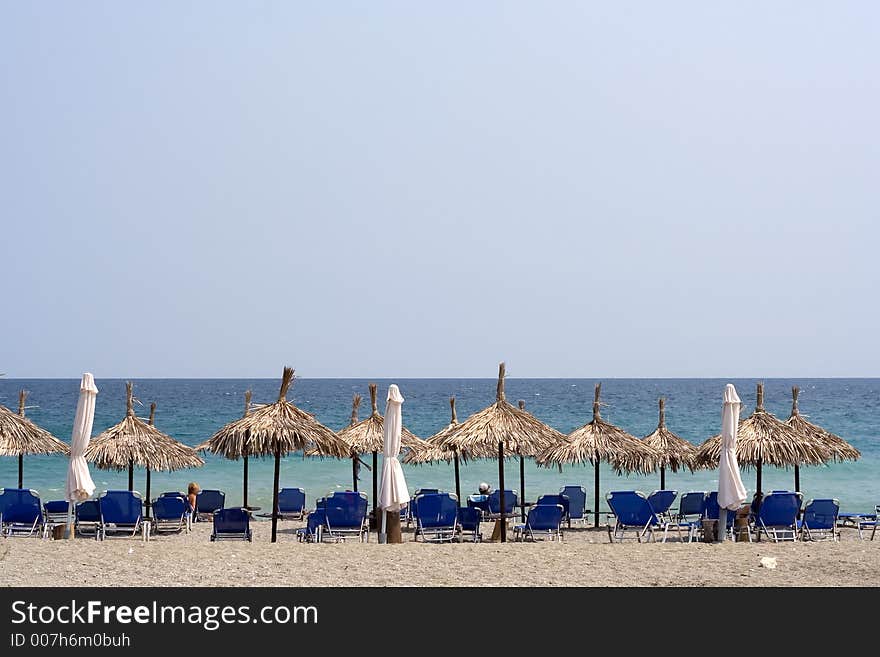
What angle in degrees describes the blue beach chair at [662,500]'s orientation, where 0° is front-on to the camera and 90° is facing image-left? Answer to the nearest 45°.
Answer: approximately 225°

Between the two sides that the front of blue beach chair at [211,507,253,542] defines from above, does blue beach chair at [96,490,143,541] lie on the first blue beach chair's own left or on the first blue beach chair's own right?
on the first blue beach chair's own left

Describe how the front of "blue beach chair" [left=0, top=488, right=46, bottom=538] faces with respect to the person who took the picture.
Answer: facing away from the viewer

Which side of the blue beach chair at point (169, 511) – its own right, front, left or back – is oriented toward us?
back

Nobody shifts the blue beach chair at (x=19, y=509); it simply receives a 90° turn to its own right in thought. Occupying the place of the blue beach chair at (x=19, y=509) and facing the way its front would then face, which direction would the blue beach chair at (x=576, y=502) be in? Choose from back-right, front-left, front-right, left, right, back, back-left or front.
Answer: front

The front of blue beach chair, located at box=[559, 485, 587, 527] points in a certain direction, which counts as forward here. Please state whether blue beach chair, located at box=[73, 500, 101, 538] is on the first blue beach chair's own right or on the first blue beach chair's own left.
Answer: on the first blue beach chair's own left

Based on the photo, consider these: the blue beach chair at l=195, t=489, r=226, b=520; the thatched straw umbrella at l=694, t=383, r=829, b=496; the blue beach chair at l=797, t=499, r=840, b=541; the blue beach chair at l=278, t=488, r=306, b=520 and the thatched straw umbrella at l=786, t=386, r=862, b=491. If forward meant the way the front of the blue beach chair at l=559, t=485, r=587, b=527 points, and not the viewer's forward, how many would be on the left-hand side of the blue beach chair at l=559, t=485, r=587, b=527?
2

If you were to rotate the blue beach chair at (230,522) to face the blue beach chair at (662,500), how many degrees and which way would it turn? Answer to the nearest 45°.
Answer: approximately 90° to its right

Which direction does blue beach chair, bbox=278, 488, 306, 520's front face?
away from the camera

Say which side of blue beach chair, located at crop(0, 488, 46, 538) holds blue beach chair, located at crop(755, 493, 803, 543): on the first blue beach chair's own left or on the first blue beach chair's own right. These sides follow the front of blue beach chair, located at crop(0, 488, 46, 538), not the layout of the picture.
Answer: on the first blue beach chair's own right

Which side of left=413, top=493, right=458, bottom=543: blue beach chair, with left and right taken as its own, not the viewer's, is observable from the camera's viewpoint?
back

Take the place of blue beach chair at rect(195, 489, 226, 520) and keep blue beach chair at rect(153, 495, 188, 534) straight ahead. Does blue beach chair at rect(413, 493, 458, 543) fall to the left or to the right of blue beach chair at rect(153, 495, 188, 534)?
left

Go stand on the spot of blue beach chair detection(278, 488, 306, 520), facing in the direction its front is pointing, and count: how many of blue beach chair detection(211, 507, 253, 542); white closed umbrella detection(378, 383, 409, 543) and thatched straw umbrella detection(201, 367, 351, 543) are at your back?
3
